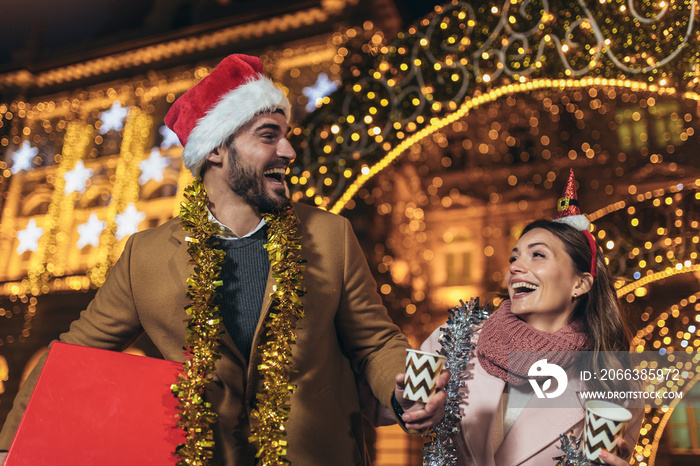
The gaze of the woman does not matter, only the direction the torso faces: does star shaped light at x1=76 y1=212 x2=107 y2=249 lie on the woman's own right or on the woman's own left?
on the woman's own right

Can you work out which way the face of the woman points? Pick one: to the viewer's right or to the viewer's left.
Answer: to the viewer's left

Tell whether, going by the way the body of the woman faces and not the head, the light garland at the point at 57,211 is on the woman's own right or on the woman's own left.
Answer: on the woman's own right

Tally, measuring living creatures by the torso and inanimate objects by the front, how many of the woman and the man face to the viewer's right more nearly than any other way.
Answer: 0

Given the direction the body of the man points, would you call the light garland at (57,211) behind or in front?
behind

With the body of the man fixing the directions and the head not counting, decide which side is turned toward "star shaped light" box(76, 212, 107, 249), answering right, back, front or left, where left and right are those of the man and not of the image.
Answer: back

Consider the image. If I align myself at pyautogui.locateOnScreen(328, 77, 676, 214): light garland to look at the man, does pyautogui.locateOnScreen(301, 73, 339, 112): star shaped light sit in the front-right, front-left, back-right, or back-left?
back-right

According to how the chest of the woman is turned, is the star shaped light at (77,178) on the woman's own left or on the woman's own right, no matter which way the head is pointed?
on the woman's own right

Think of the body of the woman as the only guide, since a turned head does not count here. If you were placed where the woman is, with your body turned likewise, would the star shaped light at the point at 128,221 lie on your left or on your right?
on your right
